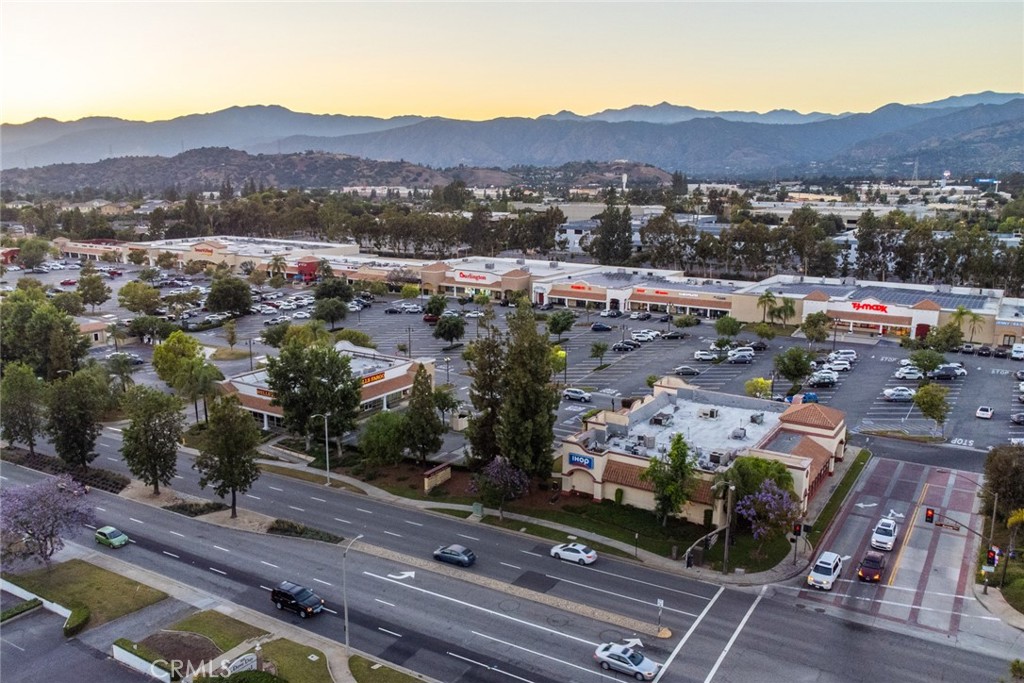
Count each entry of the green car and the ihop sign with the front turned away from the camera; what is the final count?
0

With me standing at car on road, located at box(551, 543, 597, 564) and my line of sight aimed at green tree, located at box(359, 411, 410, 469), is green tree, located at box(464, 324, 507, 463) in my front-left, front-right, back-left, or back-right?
front-right

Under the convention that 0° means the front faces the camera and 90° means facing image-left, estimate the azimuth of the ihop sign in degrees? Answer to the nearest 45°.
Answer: approximately 45°

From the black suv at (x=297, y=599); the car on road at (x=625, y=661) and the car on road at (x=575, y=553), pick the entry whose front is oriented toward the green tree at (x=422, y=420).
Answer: the car on road at (x=575, y=553)

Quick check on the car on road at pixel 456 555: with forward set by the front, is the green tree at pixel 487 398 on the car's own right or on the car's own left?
on the car's own right

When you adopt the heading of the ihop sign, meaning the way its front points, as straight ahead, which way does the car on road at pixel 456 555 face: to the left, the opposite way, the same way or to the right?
to the right

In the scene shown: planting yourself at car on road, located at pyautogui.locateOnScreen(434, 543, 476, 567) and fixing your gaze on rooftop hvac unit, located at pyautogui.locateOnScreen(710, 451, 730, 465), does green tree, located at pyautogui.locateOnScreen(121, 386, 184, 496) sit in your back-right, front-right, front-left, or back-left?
back-left

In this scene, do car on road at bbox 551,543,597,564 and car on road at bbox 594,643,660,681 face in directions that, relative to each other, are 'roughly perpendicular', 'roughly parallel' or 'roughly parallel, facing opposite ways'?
roughly parallel, facing opposite ways

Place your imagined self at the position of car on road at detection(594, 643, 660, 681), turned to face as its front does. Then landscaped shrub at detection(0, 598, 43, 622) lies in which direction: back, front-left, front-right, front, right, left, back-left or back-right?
back-right

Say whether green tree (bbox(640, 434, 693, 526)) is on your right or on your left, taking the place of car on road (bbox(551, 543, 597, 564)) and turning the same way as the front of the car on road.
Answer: on your right

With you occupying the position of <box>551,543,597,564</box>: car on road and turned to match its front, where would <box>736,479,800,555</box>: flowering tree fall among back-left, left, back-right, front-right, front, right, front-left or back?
back-right

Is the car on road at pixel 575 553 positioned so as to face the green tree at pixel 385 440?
yes

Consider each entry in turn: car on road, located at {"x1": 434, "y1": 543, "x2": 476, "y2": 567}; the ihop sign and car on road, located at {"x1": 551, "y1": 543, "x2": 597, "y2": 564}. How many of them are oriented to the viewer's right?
0

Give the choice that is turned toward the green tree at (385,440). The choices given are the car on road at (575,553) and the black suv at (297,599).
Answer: the car on road

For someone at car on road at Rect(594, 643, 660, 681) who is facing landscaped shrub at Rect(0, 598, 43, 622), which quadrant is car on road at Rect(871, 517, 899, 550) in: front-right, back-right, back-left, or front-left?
back-right

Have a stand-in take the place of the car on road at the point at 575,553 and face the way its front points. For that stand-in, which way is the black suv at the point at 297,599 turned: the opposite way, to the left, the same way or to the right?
the opposite way

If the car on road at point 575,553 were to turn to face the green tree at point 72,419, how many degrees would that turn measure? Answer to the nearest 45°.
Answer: approximately 45° to its left

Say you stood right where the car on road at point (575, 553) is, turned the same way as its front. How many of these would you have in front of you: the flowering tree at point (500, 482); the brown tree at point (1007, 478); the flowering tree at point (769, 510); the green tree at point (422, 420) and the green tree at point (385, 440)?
3

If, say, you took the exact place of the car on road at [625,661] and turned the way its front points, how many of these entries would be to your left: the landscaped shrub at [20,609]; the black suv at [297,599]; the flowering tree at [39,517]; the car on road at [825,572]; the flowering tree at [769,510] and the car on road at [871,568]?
3
